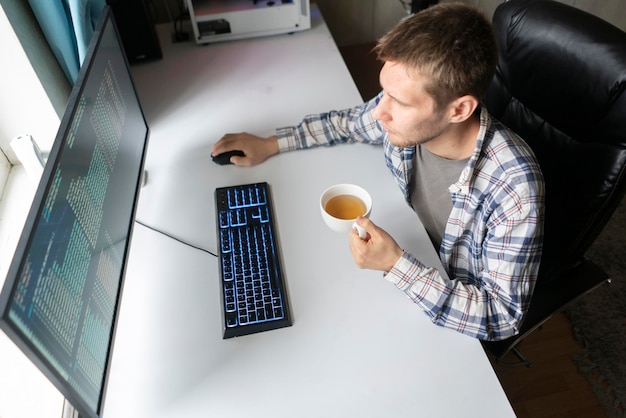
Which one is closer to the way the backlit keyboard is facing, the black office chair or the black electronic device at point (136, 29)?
the black office chair

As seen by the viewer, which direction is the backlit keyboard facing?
to the viewer's right

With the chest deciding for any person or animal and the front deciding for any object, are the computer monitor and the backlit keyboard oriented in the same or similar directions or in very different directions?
same or similar directions

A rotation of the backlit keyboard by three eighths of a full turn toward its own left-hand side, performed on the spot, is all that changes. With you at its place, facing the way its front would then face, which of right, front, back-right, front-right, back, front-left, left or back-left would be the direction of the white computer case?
front-right

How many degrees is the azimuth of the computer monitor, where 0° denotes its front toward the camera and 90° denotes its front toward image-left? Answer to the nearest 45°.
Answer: approximately 315°

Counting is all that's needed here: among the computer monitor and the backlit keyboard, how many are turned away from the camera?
0

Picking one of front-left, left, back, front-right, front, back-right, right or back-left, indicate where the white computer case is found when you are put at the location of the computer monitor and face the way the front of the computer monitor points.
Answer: left

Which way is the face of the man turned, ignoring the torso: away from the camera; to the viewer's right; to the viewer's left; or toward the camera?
to the viewer's left

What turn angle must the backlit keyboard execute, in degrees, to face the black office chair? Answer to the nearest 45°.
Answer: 0° — it already faces it

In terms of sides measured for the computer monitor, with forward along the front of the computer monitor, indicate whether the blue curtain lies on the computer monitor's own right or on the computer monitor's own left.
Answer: on the computer monitor's own left
